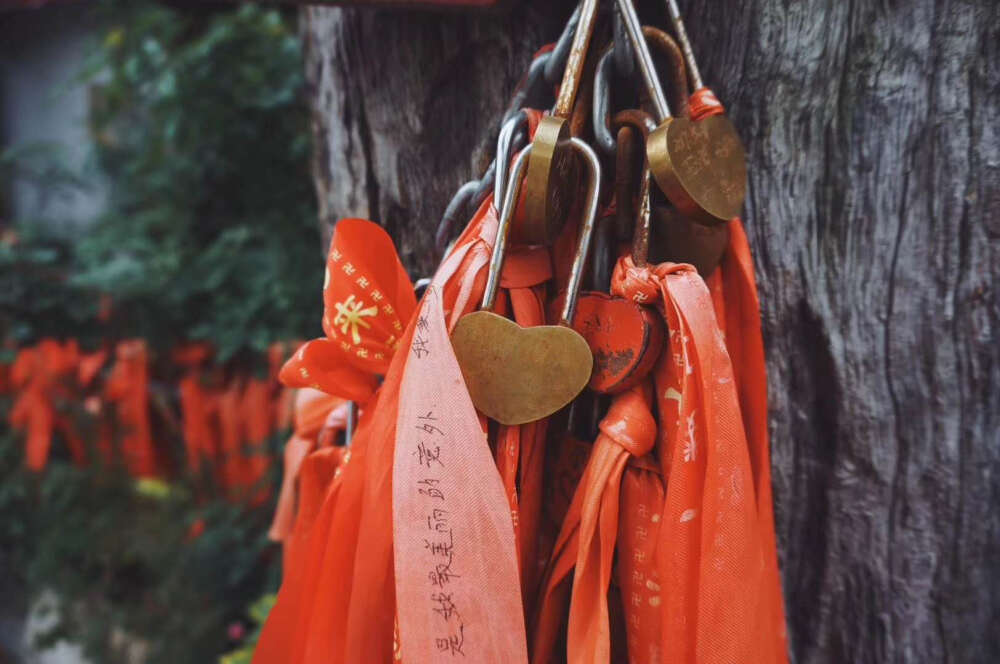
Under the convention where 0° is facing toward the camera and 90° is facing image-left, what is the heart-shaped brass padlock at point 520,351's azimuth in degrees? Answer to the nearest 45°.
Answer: approximately 0°

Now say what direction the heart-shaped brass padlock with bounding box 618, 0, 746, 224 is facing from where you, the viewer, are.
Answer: facing the viewer and to the right of the viewer

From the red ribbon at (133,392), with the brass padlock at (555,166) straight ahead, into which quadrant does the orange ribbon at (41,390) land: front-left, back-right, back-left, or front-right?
back-right

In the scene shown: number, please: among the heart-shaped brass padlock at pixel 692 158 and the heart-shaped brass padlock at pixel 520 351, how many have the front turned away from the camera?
0

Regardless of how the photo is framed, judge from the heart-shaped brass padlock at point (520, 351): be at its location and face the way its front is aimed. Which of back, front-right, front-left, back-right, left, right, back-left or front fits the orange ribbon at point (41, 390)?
back-right
